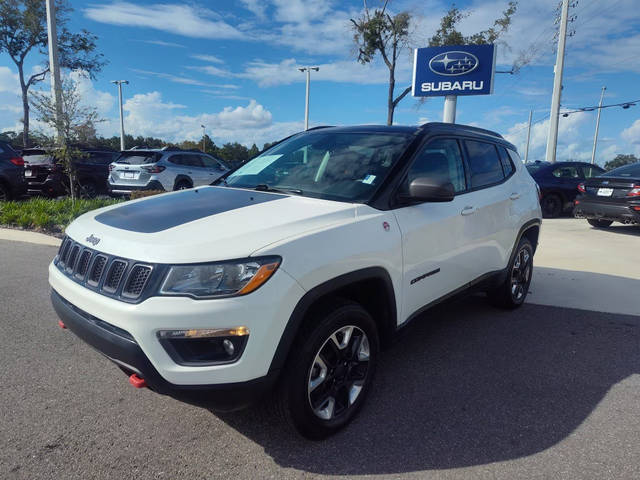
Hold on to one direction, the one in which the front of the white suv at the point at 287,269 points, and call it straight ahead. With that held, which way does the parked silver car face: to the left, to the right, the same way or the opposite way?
the opposite way

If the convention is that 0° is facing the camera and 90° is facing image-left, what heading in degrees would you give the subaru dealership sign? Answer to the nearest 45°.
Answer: approximately 0°

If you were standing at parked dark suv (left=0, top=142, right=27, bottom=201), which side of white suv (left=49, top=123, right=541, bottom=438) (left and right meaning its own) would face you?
right

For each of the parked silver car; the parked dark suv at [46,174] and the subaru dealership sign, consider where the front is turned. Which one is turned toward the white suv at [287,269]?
the subaru dealership sign

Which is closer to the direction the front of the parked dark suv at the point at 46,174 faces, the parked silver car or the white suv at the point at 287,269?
the parked silver car

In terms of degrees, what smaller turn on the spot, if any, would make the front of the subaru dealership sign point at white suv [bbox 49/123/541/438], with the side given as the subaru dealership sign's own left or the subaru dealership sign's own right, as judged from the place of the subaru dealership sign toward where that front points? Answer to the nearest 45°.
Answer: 0° — it already faces it

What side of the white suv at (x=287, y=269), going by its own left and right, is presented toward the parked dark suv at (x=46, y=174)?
right

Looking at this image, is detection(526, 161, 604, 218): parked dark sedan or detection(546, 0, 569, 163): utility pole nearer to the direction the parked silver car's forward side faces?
the utility pole

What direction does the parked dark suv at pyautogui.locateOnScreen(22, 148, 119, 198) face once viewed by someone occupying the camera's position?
facing away from the viewer and to the right of the viewer

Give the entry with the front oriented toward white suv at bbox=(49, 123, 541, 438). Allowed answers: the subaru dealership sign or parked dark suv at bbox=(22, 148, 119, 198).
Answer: the subaru dealership sign
